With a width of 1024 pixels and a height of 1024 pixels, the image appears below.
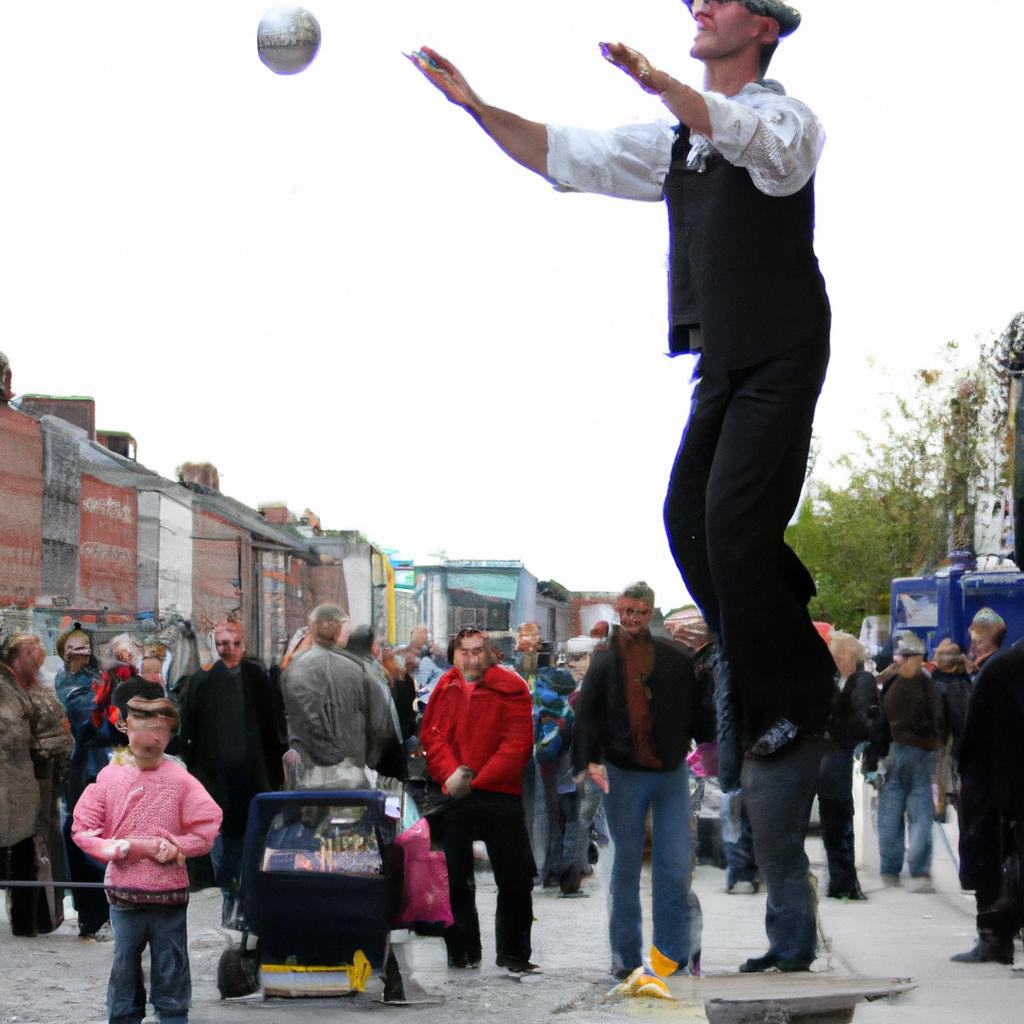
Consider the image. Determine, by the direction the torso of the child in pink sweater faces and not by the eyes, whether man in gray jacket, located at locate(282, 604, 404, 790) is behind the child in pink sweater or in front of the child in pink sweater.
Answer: behind

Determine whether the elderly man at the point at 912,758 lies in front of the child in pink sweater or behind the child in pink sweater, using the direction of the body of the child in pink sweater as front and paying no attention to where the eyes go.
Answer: behind

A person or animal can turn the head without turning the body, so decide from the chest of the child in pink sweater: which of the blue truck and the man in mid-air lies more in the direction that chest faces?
the man in mid-air

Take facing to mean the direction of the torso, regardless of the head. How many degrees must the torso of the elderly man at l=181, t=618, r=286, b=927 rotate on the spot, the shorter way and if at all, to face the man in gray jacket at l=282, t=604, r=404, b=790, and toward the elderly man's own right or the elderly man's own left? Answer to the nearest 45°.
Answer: approximately 45° to the elderly man's own left

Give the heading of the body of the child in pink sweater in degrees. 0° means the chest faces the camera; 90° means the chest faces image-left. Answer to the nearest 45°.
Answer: approximately 0°

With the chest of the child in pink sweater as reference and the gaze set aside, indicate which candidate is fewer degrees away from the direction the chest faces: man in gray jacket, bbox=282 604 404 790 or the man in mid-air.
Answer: the man in mid-air

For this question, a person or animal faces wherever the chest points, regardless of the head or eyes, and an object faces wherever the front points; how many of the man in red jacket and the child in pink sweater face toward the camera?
2

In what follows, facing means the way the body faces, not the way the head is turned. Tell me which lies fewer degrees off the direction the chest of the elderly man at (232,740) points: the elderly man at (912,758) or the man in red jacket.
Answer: the man in red jacket

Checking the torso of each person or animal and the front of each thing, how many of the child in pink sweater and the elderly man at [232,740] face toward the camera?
2
